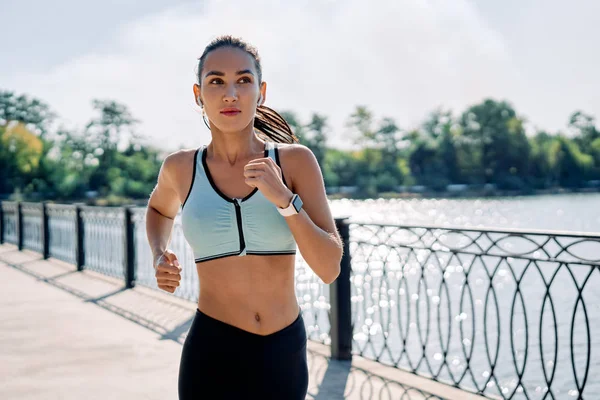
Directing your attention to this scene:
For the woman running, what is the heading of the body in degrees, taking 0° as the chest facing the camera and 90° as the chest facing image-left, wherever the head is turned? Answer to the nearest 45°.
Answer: approximately 0°
